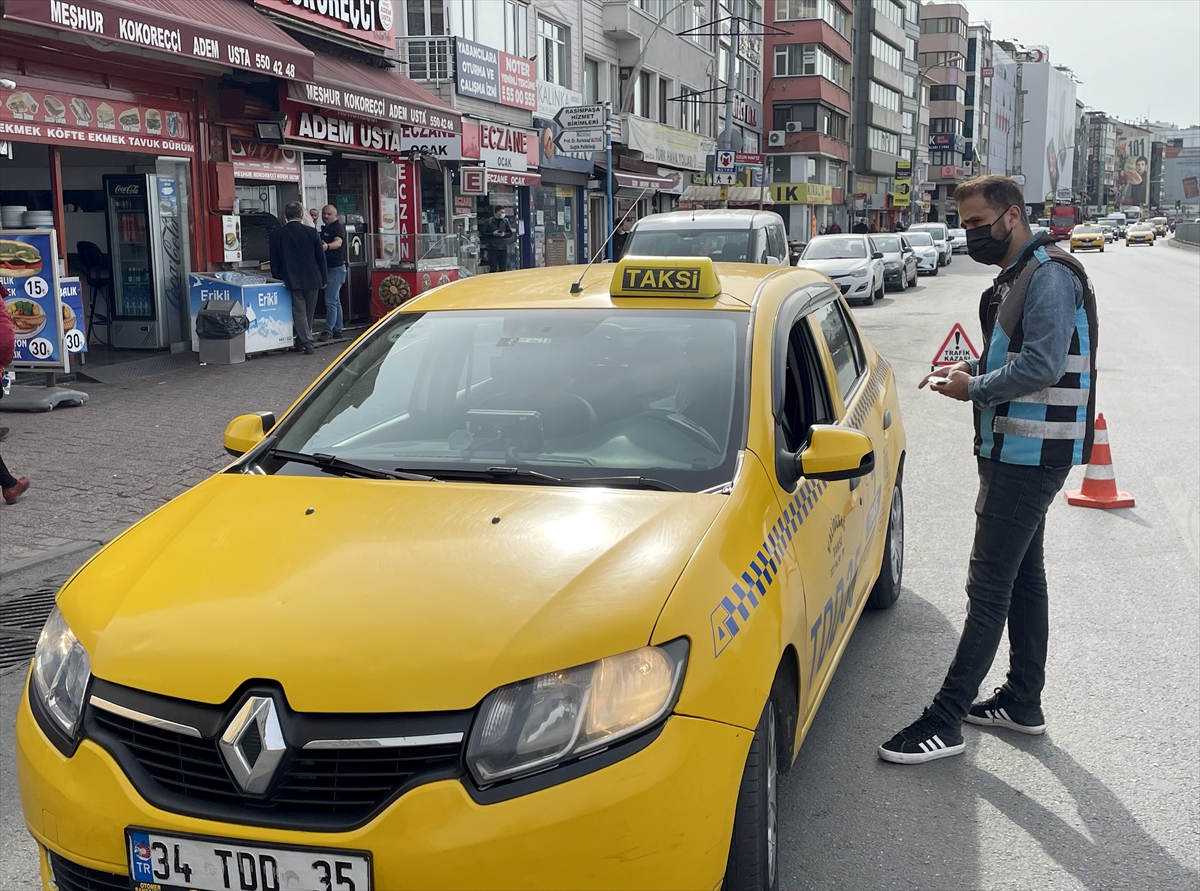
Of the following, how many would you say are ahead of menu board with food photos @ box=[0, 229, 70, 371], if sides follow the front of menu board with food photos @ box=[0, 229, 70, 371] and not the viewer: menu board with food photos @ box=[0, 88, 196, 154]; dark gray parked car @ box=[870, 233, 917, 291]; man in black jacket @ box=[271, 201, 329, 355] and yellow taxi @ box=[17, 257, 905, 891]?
1

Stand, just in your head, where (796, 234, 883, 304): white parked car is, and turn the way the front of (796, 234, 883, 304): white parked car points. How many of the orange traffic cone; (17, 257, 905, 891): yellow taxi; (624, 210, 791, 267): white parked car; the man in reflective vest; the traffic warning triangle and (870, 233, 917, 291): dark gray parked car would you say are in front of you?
5

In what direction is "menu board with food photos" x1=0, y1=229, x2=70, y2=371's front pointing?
toward the camera

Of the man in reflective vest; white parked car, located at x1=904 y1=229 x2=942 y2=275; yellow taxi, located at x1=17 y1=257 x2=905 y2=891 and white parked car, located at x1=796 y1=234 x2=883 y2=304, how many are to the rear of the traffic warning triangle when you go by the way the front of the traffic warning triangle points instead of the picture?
2

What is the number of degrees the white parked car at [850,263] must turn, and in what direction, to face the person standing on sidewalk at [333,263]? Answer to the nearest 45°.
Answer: approximately 45° to its right

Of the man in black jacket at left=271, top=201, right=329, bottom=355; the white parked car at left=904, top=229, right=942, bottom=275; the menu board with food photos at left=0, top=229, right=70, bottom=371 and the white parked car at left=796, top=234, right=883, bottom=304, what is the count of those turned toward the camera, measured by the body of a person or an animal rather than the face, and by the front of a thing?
3

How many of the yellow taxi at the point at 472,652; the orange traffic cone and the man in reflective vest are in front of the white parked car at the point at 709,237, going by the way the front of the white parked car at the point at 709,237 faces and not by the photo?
3

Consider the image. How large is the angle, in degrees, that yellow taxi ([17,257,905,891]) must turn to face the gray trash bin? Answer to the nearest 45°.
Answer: approximately 135° to its right

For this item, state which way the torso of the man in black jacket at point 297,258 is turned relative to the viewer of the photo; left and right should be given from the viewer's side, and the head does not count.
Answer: facing away from the viewer

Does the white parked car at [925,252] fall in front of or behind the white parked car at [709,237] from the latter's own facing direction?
behind

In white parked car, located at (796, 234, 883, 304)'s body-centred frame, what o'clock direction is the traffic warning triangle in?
The traffic warning triangle is roughly at 12 o'clock from the white parked car.

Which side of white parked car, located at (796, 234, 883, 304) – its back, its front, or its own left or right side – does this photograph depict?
front
